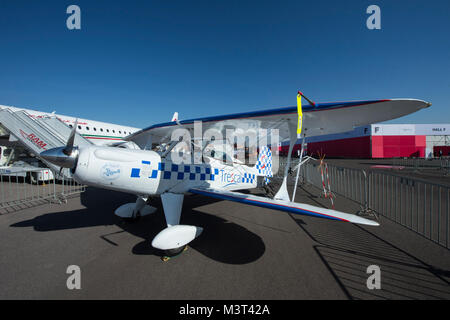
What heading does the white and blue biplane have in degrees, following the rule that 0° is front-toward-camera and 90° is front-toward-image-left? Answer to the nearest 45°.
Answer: approximately 45°

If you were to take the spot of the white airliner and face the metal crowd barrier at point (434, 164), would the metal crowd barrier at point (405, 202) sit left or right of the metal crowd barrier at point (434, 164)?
right

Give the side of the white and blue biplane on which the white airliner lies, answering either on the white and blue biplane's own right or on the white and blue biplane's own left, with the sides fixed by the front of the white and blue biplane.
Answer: on the white and blue biplane's own right

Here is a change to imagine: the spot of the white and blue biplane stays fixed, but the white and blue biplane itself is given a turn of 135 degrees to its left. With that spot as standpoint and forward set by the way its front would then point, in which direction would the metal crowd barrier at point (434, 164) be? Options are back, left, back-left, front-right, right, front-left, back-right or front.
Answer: front-left

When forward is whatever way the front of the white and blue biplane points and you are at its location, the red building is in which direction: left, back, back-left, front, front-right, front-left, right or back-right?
back

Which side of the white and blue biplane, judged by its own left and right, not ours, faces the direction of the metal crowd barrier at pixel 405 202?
back
